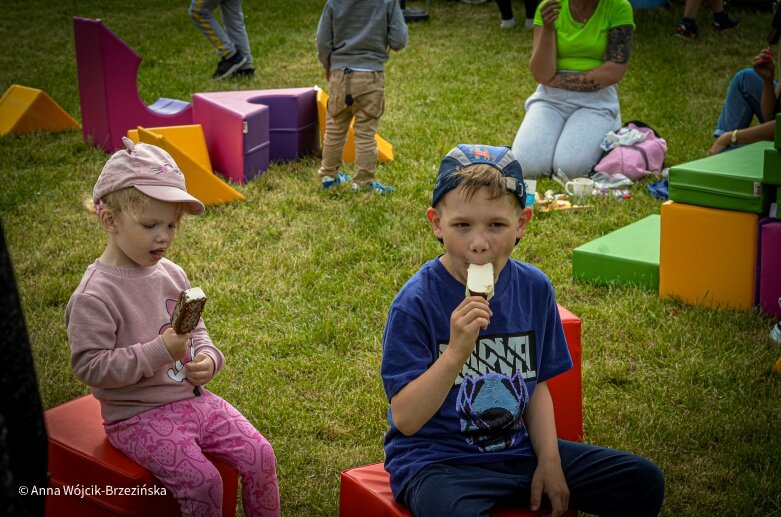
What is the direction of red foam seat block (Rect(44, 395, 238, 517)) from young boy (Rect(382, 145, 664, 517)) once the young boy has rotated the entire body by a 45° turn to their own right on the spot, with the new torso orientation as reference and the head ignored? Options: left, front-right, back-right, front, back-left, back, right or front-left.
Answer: front-right

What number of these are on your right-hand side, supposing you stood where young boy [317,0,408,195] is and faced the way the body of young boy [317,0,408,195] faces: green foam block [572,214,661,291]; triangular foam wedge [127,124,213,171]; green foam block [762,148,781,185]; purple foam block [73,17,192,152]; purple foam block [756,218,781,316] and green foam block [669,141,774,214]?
4

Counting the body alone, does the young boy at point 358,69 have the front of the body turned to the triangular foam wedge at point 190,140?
no

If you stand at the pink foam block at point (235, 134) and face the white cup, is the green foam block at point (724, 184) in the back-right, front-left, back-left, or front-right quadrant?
front-right

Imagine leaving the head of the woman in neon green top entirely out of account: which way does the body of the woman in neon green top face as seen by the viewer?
toward the camera

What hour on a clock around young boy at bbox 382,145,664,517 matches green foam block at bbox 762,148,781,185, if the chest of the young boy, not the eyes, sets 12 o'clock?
The green foam block is roughly at 7 o'clock from the young boy.

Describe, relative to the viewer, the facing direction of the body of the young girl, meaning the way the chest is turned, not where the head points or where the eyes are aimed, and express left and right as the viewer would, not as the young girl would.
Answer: facing the viewer and to the right of the viewer

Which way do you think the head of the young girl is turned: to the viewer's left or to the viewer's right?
to the viewer's right

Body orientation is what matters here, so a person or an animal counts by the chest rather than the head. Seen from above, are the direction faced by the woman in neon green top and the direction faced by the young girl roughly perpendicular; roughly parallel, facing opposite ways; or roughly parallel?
roughly perpendicular

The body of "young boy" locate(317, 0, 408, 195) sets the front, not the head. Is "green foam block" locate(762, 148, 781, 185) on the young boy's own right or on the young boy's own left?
on the young boy's own right

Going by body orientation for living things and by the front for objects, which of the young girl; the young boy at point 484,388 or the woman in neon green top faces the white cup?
the woman in neon green top

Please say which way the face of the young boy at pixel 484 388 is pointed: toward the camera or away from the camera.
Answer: toward the camera

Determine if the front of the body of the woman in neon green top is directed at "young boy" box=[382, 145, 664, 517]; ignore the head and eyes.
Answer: yes

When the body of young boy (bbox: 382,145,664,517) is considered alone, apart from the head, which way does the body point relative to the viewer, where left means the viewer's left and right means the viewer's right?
facing the viewer

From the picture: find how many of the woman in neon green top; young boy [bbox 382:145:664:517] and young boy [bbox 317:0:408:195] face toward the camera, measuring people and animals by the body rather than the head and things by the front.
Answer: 2

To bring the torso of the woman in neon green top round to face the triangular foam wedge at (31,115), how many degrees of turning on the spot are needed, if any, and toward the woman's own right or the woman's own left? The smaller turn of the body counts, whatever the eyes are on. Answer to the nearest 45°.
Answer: approximately 90° to the woman's own right

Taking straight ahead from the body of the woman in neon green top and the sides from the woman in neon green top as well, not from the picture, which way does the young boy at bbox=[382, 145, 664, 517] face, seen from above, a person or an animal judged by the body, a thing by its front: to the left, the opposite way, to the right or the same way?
the same way
